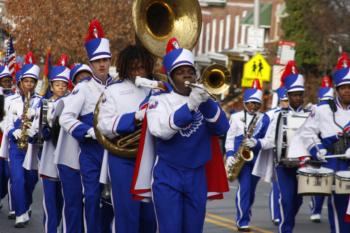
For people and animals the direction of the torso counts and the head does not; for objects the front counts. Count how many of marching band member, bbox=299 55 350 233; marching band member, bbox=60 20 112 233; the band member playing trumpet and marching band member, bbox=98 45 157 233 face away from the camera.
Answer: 0

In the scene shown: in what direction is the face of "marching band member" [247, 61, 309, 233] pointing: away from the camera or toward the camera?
toward the camera

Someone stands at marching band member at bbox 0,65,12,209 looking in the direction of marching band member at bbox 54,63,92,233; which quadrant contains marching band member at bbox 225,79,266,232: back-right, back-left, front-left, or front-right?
front-left

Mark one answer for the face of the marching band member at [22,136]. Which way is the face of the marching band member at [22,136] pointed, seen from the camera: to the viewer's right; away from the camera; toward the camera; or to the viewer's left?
toward the camera

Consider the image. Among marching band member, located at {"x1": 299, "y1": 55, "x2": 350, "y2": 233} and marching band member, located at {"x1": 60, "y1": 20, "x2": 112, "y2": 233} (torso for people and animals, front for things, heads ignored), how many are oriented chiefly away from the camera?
0

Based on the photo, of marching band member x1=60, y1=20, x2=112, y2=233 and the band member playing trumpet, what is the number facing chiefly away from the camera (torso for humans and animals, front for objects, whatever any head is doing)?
0

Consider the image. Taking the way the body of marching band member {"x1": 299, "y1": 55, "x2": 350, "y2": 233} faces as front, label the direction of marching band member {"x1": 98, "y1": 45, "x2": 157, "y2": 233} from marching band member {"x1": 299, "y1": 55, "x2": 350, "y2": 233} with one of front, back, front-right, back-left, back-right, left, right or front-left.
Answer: right

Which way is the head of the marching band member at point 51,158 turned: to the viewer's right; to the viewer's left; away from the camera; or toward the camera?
toward the camera

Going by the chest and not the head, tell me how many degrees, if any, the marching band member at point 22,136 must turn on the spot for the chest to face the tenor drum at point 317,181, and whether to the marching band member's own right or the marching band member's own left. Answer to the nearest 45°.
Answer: approximately 45° to the marching band member's own left

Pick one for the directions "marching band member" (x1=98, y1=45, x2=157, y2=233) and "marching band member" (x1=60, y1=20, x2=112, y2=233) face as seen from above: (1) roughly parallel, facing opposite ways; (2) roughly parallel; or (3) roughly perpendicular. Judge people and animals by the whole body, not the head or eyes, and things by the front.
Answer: roughly parallel
